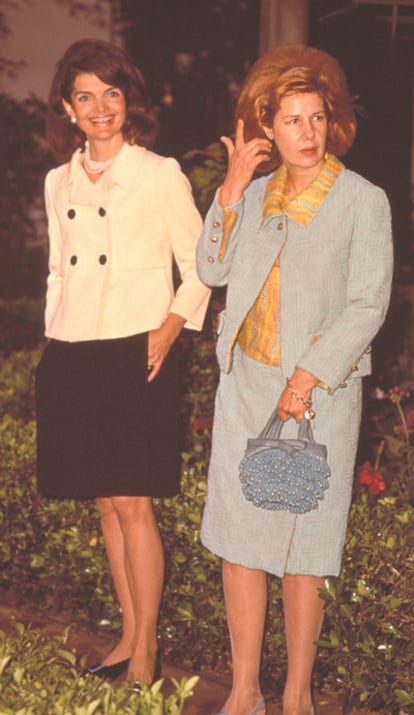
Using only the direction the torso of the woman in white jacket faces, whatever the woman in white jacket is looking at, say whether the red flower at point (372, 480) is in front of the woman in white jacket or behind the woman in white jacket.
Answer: behind

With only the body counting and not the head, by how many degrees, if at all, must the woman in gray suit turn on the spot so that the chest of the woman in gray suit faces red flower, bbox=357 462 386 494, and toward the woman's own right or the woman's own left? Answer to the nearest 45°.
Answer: approximately 180°

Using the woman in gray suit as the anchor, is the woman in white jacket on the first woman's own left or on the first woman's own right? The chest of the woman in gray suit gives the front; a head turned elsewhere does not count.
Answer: on the first woman's own right

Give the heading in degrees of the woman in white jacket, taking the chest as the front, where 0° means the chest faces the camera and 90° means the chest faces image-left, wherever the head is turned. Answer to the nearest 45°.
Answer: approximately 45°

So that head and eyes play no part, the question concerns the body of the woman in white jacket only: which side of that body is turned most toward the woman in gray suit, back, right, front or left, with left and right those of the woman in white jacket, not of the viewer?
left

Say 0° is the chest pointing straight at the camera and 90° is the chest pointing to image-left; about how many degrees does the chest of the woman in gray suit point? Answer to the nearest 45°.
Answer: approximately 0°
